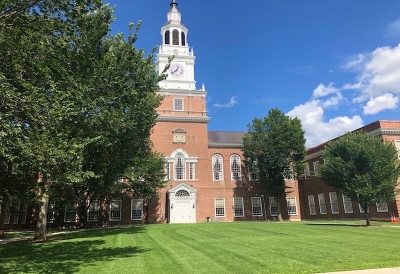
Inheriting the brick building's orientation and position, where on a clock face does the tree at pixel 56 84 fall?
The tree is roughly at 12 o'clock from the brick building.

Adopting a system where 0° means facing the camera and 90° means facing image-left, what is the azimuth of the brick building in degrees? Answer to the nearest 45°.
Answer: approximately 0°
